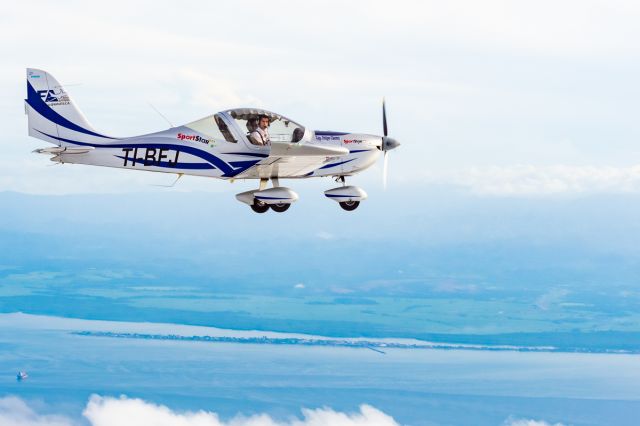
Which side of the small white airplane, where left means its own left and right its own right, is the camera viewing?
right
